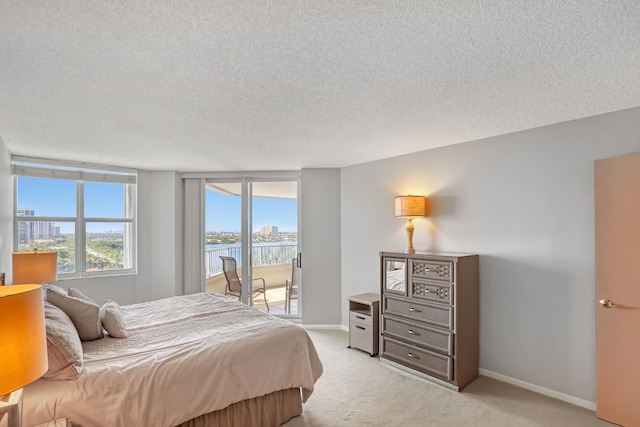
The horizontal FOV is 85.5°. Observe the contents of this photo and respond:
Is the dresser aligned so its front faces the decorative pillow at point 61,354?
yes

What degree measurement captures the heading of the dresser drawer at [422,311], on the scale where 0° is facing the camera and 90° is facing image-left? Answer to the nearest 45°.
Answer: approximately 45°

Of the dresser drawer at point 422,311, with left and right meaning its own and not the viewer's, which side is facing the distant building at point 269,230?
right

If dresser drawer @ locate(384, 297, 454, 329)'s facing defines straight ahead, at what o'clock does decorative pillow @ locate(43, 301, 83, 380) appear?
The decorative pillow is roughly at 12 o'clock from the dresser drawer.

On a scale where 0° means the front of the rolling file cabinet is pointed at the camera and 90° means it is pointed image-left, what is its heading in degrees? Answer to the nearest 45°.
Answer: approximately 45°

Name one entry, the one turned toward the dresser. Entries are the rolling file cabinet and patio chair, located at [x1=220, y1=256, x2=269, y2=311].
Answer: the patio chair

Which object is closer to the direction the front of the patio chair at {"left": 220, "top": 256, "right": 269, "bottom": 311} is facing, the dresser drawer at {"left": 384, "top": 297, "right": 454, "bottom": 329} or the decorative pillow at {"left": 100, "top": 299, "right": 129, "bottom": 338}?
the dresser drawer

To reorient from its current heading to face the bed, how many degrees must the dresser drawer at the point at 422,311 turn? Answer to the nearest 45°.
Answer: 0° — it already faces it

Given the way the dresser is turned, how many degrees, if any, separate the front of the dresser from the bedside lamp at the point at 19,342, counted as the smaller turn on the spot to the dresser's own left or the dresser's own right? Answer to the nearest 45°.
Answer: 0° — it already faces it

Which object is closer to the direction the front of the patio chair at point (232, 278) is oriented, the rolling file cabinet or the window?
the rolling file cabinet
